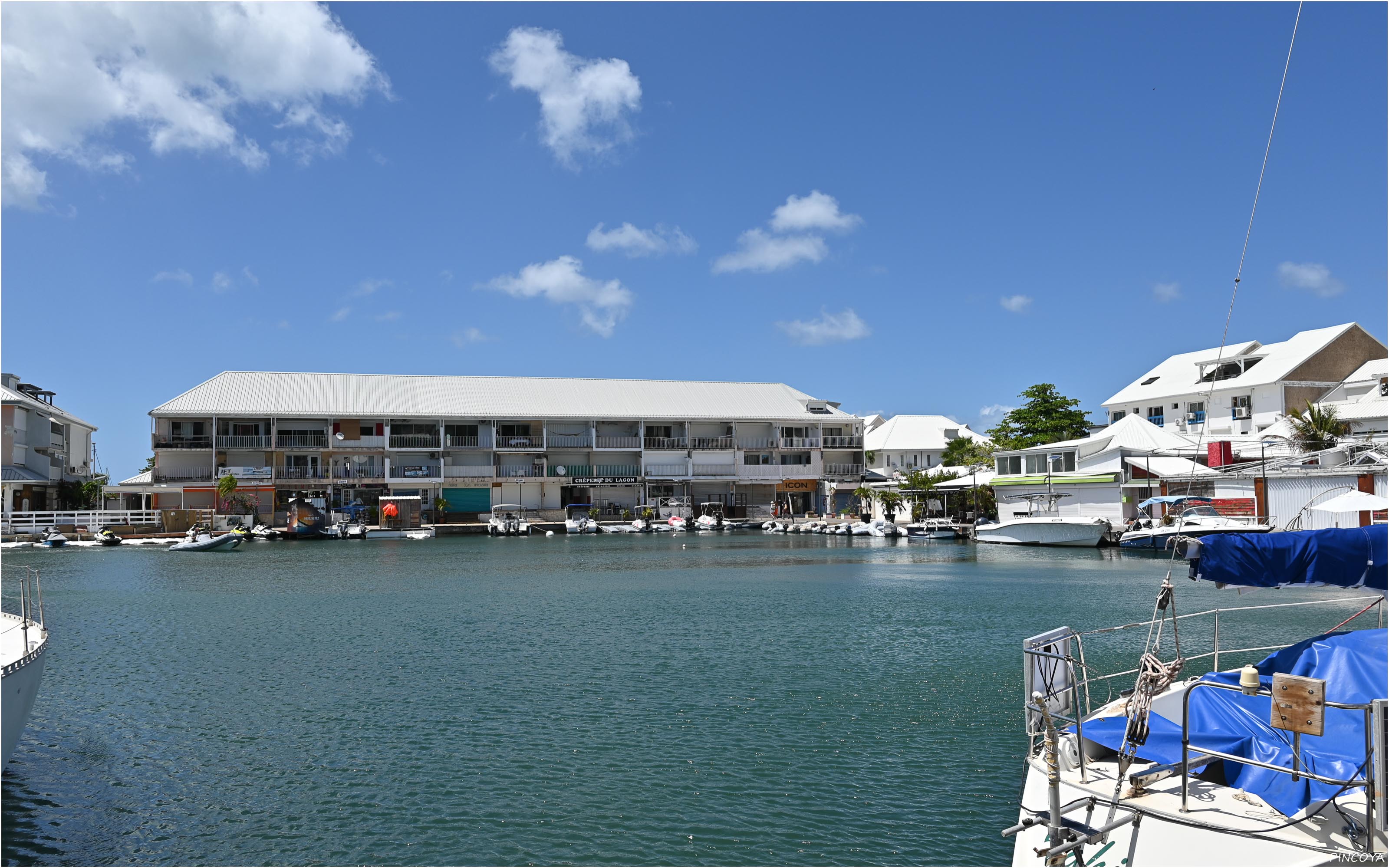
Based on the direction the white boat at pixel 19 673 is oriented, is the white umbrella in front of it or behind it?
in front

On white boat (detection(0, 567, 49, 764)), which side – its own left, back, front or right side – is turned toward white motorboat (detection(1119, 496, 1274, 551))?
front
